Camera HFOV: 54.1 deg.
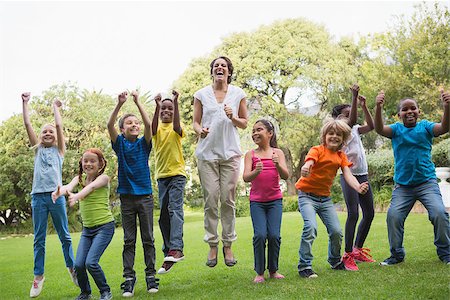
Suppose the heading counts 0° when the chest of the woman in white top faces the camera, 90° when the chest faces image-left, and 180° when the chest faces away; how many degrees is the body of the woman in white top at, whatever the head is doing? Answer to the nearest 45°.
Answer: approximately 0°

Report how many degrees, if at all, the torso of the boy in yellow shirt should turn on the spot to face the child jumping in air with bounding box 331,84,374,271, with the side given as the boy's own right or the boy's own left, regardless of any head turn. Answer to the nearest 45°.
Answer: approximately 90° to the boy's own left

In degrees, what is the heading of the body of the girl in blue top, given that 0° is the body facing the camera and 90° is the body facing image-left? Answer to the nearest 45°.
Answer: approximately 0°

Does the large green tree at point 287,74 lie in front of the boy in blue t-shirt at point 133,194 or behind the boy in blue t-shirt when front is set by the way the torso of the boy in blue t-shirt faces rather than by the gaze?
behind

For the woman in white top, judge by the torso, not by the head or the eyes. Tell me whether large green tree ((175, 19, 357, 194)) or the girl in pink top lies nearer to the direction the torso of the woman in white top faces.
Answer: the girl in pink top

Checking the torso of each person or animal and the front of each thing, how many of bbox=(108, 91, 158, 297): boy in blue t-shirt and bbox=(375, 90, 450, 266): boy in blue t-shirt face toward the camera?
2

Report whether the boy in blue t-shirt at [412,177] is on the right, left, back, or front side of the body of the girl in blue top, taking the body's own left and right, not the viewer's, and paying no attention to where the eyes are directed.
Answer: left

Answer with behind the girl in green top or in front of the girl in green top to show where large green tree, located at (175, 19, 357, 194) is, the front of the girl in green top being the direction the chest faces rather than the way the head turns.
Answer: behind

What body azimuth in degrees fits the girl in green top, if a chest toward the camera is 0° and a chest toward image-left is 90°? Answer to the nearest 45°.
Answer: approximately 45°
